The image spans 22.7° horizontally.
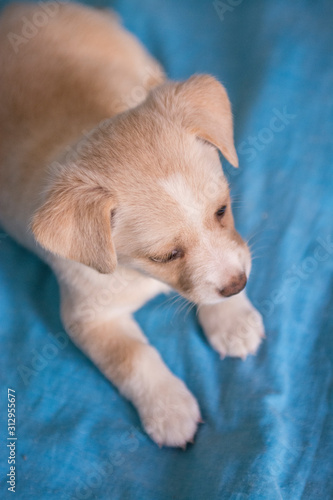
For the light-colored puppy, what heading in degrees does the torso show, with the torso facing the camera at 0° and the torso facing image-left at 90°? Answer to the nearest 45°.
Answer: approximately 315°
